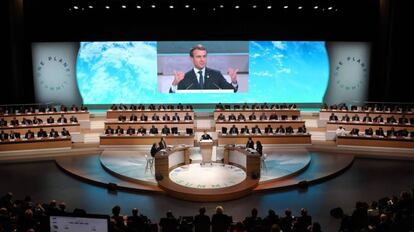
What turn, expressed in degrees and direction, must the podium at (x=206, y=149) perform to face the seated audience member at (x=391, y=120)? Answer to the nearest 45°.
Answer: approximately 135° to its left

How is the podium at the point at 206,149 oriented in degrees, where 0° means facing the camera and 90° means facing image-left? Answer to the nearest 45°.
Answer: approximately 0°

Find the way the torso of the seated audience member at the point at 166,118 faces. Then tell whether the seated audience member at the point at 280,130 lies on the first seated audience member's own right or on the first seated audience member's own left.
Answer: on the first seated audience member's own left

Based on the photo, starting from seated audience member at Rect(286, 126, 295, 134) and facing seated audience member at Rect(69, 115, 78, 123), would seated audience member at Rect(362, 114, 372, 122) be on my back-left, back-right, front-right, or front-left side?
back-right

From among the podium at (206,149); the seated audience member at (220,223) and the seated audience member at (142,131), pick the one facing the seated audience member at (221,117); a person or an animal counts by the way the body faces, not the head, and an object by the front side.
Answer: the seated audience member at (220,223)

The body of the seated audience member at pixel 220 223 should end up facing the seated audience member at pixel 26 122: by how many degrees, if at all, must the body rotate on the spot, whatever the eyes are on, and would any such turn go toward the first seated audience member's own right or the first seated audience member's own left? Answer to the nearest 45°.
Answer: approximately 45° to the first seated audience member's own left

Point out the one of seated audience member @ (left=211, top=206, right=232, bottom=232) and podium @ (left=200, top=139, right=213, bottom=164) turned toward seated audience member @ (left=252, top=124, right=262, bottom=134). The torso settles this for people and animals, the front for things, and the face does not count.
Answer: seated audience member @ (left=211, top=206, right=232, bottom=232)

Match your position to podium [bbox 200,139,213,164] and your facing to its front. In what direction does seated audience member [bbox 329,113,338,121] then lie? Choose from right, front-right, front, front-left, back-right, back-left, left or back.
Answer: back-left

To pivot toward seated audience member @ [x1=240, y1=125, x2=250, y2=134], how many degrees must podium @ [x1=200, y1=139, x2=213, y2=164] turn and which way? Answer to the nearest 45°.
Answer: approximately 135° to its left

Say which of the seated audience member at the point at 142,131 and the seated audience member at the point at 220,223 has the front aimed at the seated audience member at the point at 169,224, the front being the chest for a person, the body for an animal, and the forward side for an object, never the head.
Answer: the seated audience member at the point at 142,131

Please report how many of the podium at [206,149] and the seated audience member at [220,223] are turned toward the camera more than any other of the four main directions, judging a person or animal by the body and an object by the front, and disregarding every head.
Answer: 1

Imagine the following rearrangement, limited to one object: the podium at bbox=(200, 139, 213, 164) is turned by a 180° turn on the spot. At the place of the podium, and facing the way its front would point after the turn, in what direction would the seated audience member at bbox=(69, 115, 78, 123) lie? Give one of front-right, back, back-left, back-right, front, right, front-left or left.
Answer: front-left

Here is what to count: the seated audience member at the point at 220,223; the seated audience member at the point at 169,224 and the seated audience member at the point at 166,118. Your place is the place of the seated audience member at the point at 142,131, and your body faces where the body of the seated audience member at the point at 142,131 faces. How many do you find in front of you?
2

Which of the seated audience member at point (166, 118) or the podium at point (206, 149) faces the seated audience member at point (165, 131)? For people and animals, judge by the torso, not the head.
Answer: the seated audience member at point (166, 118)

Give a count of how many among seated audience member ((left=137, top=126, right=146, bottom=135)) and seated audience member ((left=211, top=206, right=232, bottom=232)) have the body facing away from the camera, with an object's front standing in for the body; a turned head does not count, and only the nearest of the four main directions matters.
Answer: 1

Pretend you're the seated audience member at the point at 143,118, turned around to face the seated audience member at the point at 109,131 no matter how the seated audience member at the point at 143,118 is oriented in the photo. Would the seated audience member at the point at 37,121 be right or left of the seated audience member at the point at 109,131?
right
